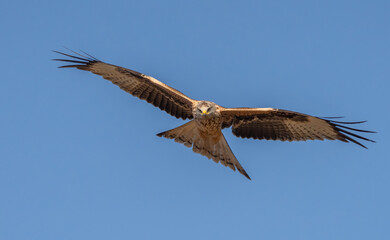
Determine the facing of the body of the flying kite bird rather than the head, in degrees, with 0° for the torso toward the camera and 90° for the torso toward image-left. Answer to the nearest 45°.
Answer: approximately 0°
